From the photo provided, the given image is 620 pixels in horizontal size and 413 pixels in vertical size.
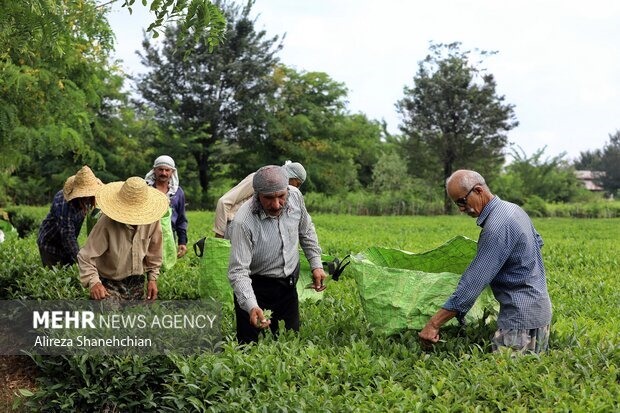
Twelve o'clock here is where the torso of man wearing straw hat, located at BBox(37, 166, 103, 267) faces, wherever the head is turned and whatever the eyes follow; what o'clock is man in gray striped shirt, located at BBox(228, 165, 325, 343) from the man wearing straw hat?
The man in gray striped shirt is roughly at 2 o'clock from the man wearing straw hat.

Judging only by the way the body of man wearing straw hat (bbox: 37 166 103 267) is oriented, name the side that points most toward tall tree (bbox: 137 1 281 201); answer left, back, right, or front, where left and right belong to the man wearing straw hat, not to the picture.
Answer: left

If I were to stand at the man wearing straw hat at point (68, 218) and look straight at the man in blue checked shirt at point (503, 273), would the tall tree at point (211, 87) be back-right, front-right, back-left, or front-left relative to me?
back-left

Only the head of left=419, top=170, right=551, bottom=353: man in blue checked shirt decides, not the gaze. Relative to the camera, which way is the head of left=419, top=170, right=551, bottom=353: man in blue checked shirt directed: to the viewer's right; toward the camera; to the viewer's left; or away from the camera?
to the viewer's left

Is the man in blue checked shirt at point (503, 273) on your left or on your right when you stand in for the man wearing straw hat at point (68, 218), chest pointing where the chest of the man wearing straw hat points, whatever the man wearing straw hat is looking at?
on your right

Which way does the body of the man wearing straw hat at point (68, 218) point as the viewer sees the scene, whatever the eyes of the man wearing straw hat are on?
to the viewer's right

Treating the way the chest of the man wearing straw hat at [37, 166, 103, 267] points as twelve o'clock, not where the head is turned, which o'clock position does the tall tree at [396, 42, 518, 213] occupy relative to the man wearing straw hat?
The tall tree is roughly at 10 o'clock from the man wearing straw hat.

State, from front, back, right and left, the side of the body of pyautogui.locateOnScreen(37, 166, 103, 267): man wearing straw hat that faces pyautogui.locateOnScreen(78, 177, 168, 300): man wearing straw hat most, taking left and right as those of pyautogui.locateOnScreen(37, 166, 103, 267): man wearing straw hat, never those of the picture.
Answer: right
